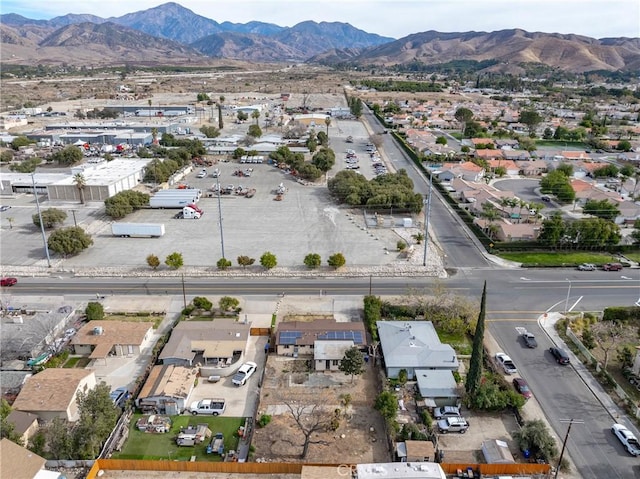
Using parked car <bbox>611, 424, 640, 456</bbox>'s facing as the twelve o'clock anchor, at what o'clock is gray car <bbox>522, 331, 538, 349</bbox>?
The gray car is roughly at 12 o'clock from the parked car.

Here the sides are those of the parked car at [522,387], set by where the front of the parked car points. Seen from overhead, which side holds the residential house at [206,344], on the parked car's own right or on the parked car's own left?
on the parked car's own right

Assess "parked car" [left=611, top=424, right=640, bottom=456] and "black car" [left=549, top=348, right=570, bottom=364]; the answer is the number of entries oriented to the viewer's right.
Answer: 0

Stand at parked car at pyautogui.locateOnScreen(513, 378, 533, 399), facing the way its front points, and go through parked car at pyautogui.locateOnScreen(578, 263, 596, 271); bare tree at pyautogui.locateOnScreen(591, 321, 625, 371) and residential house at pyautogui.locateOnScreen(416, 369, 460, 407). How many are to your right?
1

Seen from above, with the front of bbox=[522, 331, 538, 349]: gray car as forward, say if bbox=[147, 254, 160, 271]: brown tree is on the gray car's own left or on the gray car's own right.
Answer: on the gray car's own right

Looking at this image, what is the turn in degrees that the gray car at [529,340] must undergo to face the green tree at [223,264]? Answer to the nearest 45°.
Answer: approximately 135° to its right

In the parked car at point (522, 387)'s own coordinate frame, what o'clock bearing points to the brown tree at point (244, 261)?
The brown tree is roughly at 5 o'clock from the parked car.

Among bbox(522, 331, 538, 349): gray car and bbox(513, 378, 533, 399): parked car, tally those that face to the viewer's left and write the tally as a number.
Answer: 0

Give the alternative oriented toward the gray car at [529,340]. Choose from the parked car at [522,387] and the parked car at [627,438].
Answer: the parked car at [627,438]

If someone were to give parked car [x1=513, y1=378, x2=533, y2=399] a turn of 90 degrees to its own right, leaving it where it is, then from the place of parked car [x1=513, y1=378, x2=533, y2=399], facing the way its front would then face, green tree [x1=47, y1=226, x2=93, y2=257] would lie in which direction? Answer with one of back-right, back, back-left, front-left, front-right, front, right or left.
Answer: front-right

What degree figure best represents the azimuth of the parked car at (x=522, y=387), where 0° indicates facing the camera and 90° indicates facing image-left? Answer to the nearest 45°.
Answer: approximately 315°

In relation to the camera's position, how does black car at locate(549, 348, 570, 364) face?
facing away from the viewer and to the left of the viewer

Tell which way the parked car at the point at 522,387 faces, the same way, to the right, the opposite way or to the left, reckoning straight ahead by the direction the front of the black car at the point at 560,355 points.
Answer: the opposite way

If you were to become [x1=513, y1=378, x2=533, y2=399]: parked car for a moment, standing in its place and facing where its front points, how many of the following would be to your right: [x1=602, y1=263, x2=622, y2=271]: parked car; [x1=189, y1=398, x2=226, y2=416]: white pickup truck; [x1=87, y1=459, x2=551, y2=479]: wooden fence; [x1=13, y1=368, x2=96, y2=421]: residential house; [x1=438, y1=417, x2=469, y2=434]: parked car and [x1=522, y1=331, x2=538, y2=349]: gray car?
4

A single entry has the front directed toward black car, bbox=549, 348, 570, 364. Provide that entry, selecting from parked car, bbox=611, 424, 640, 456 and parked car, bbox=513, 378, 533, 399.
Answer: parked car, bbox=611, 424, 640, 456

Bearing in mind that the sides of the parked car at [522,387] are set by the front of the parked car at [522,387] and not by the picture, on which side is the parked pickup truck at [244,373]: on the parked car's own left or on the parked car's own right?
on the parked car's own right

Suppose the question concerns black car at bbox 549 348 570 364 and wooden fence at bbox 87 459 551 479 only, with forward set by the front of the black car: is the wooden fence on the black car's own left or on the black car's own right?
on the black car's own left

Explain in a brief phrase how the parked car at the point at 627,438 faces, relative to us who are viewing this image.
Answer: facing away from the viewer and to the left of the viewer
